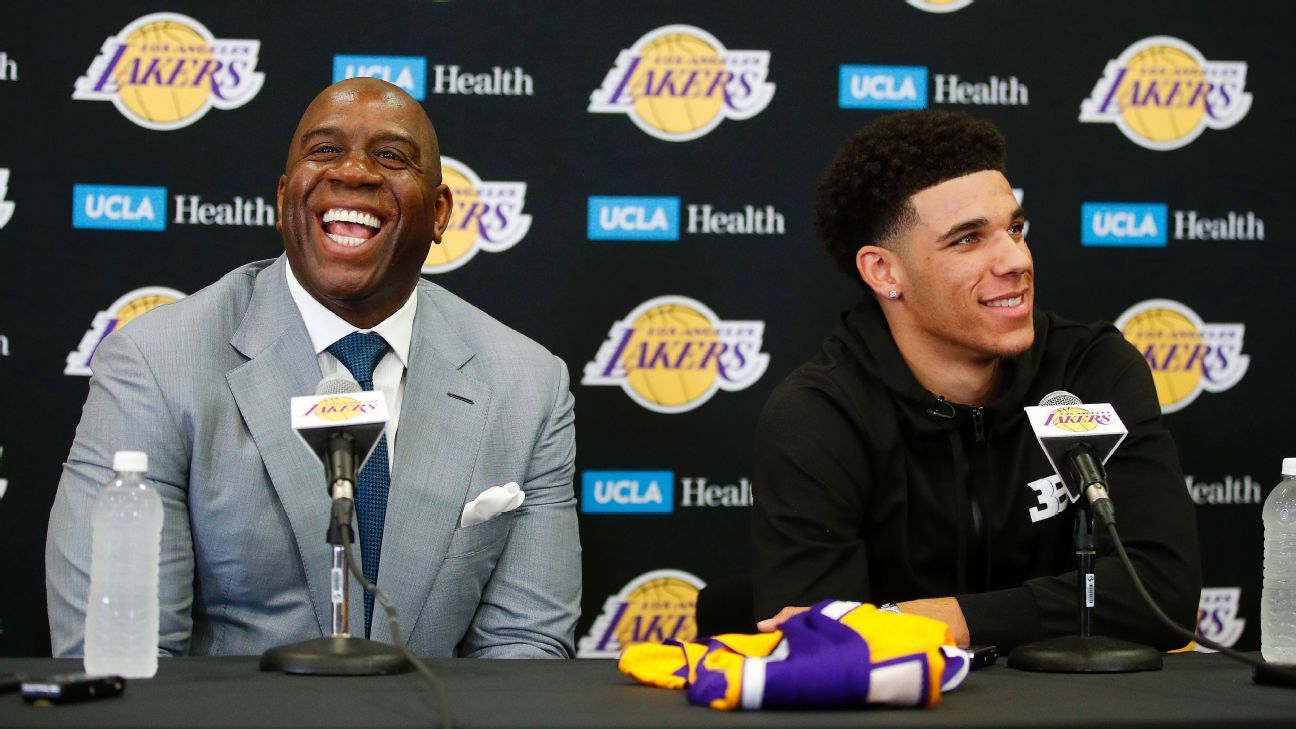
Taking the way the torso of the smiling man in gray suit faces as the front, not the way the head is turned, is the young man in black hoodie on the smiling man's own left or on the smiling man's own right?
on the smiling man's own left

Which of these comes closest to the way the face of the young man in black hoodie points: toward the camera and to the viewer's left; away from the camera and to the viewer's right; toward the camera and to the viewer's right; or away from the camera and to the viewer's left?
toward the camera and to the viewer's right

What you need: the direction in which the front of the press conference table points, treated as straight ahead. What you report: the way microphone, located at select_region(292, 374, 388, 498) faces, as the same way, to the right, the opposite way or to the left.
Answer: the opposite way

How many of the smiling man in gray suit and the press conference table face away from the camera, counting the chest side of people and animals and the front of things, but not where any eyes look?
0

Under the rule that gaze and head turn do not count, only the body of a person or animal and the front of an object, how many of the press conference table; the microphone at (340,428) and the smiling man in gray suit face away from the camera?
1

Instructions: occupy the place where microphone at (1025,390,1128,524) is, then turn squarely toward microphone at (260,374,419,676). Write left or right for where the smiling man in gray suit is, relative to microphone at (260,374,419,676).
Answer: right

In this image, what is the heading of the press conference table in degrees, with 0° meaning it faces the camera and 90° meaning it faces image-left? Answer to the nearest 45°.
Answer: approximately 0°

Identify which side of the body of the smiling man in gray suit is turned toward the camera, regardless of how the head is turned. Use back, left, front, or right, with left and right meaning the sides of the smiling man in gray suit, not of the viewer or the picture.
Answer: front

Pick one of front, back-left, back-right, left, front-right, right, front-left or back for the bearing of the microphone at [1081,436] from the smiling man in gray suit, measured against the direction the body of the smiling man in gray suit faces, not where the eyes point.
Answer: front-left

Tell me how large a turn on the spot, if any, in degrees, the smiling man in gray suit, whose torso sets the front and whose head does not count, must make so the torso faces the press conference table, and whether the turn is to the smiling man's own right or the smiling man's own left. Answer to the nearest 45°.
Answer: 0° — they already face it

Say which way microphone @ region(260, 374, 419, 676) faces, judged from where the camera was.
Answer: facing away from the viewer
